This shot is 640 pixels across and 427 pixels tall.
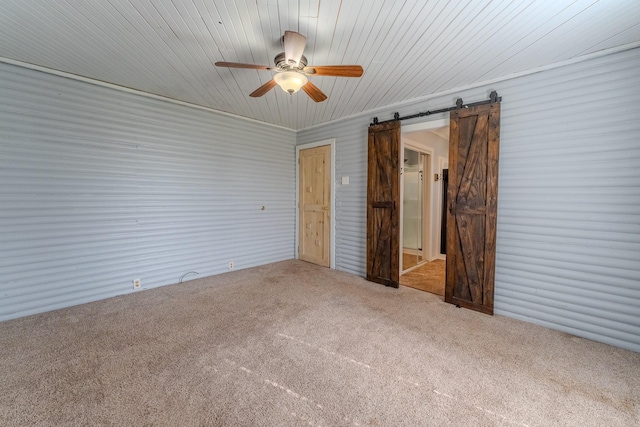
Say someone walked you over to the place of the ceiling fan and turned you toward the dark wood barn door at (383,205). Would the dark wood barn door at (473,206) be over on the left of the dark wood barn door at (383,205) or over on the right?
right

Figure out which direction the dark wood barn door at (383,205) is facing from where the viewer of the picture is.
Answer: facing the viewer and to the left of the viewer

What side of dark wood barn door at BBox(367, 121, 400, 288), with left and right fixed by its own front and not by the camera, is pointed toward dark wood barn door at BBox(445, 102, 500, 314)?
left

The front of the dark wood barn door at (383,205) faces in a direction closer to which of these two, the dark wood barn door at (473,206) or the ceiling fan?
the ceiling fan

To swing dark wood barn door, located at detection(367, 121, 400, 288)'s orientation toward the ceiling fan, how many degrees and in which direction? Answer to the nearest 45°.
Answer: approximately 45° to its left
